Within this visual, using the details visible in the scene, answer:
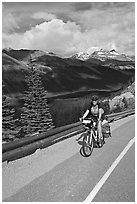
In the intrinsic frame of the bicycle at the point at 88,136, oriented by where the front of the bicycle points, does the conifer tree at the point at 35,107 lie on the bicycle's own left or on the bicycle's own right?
on the bicycle's own right

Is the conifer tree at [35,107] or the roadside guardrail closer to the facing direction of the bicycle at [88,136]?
the roadside guardrail

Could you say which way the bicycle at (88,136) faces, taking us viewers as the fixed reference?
facing the viewer and to the left of the viewer
